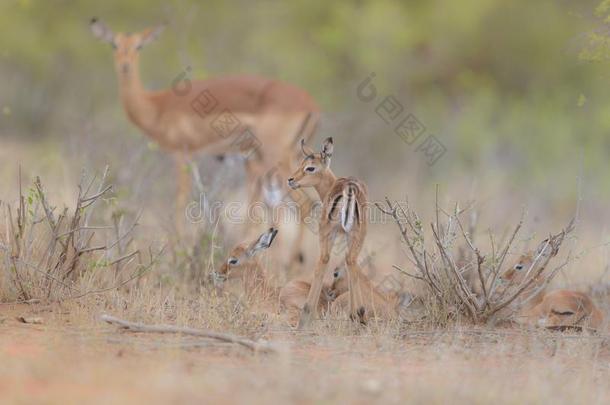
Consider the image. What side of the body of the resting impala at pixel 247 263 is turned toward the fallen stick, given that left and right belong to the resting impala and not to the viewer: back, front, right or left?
left

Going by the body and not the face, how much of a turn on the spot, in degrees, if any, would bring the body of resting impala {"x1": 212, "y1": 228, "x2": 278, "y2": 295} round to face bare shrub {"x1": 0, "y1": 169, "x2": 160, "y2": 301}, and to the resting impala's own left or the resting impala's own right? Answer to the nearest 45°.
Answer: approximately 45° to the resting impala's own left

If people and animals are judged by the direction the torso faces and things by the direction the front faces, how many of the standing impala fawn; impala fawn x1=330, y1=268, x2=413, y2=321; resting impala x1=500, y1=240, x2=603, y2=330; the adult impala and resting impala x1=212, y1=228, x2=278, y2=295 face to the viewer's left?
4

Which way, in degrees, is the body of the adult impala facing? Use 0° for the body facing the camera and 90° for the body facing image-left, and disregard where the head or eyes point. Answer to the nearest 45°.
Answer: approximately 90°

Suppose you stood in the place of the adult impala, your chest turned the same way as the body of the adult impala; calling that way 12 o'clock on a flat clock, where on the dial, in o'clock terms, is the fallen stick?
The fallen stick is roughly at 9 o'clock from the adult impala.

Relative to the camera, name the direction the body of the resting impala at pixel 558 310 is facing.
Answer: to the viewer's left

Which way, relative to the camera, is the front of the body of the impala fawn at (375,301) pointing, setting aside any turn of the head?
to the viewer's left

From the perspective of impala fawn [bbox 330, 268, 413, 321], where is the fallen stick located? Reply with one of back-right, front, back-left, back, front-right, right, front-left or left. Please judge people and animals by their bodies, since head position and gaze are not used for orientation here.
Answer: front-left

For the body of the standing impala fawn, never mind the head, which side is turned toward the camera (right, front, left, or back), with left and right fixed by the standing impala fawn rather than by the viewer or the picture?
back

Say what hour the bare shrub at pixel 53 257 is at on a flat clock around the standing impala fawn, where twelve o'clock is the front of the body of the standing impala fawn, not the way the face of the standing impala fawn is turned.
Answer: The bare shrub is roughly at 9 o'clock from the standing impala fawn.

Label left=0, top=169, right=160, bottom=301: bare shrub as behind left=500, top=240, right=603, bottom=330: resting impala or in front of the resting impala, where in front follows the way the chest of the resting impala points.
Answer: in front

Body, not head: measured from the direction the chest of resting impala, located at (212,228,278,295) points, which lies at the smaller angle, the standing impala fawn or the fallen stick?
the fallen stick

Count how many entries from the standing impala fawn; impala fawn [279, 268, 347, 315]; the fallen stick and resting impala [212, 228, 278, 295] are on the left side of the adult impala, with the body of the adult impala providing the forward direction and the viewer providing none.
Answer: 4

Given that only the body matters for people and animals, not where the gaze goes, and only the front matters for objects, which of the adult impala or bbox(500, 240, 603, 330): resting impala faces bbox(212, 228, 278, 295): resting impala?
bbox(500, 240, 603, 330): resting impala

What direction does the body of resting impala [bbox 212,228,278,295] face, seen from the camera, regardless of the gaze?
to the viewer's left
